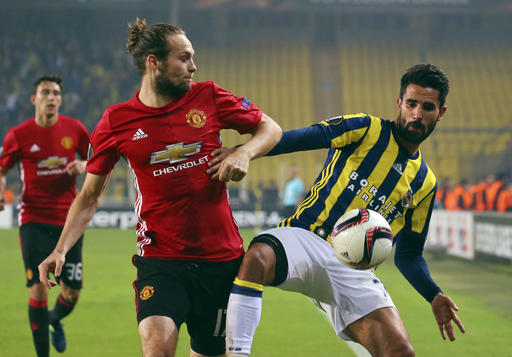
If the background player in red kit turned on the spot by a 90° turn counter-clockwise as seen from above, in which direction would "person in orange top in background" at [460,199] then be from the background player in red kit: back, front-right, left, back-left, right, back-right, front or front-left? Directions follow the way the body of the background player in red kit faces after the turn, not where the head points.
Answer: front-left

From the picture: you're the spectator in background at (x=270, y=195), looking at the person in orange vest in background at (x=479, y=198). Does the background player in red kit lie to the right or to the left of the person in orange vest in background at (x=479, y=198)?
right

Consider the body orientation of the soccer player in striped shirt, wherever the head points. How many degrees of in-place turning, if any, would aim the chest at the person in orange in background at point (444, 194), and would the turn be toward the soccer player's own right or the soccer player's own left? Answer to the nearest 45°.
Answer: approximately 180°

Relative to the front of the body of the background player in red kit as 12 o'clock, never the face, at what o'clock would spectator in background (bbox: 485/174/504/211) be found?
The spectator in background is roughly at 8 o'clock from the background player in red kit.

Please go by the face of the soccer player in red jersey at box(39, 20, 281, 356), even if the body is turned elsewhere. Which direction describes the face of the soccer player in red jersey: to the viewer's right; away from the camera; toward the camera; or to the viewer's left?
to the viewer's right

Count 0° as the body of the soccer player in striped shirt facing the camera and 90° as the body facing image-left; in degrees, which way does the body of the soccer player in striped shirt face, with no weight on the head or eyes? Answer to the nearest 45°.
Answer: approximately 0°

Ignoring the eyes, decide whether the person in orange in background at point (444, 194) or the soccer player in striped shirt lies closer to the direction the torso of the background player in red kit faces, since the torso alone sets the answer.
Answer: the soccer player in striped shirt

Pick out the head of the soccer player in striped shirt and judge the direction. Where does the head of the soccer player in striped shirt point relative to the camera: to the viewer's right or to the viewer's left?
to the viewer's left

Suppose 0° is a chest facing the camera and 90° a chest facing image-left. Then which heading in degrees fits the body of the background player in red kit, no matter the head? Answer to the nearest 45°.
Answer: approximately 0°

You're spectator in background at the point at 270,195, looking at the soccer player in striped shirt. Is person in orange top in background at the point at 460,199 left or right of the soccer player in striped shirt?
left

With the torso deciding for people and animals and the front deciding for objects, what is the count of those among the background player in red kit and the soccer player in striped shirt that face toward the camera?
2

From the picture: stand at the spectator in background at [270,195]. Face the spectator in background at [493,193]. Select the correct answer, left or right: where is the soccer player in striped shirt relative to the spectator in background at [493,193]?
right
